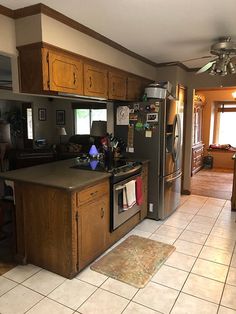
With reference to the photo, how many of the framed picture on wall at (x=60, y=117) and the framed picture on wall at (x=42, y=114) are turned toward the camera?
2

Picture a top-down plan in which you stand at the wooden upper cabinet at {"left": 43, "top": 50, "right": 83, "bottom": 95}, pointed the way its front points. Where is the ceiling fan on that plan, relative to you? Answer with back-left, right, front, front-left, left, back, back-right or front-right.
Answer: front-left

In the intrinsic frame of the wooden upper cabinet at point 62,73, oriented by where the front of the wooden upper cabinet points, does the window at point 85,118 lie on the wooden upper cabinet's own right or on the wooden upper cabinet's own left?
on the wooden upper cabinet's own left

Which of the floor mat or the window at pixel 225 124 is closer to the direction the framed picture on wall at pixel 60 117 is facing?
the floor mat

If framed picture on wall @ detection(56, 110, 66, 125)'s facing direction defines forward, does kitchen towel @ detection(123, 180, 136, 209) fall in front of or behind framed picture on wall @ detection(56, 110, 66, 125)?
in front

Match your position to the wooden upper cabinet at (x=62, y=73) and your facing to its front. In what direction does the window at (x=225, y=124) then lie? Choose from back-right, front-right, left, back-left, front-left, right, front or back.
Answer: left

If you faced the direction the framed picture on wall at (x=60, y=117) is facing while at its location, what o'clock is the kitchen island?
The kitchen island is roughly at 12 o'clock from the framed picture on wall.

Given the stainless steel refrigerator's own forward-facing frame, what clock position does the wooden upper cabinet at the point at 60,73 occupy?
The wooden upper cabinet is roughly at 3 o'clock from the stainless steel refrigerator.

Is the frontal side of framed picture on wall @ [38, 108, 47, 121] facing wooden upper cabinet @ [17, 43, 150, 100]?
yes
